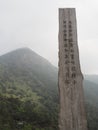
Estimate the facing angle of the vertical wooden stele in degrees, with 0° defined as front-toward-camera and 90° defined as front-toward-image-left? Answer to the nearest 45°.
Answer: approximately 0°
